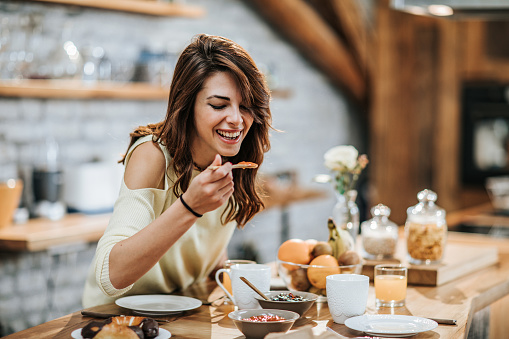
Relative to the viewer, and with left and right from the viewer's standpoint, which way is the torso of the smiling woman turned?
facing the viewer and to the right of the viewer

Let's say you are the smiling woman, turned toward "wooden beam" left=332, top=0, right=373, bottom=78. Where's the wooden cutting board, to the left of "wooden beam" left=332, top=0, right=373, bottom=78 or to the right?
right

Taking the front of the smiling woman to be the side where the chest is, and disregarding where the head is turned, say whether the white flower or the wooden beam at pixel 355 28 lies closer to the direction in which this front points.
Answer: the white flower

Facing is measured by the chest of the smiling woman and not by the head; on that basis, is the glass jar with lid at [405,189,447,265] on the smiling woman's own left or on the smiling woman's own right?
on the smiling woman's own left

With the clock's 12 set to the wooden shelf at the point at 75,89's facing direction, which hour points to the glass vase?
The glass vase is roughly at 11 o'clock from the wooden shelf.

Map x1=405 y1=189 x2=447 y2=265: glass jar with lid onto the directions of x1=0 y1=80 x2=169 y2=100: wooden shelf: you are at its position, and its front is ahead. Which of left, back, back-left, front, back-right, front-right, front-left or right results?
front-left

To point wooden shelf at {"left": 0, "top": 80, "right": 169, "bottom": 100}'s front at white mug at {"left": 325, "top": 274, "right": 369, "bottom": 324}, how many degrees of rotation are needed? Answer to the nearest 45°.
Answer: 0° — it already faces it

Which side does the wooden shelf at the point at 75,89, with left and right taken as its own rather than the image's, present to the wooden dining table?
front

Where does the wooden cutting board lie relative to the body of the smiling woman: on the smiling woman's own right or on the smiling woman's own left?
on the smiling woman's own left

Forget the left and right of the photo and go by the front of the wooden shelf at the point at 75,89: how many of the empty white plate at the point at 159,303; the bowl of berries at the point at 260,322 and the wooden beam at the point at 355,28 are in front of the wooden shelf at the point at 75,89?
2

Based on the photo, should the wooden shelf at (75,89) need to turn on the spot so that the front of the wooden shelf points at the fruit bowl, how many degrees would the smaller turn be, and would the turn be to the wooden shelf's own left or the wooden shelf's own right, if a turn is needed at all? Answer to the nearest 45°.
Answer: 0° — it already faces it

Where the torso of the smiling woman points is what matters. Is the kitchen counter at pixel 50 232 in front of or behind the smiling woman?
behind

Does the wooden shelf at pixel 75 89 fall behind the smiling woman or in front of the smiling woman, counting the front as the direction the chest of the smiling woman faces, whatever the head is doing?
behind

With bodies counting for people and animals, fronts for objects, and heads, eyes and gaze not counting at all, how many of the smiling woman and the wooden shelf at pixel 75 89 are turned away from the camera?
0

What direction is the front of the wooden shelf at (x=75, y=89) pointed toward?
toward the camera

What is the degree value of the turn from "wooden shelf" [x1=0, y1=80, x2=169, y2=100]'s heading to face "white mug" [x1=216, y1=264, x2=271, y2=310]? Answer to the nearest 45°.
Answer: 0° — it already faces it
